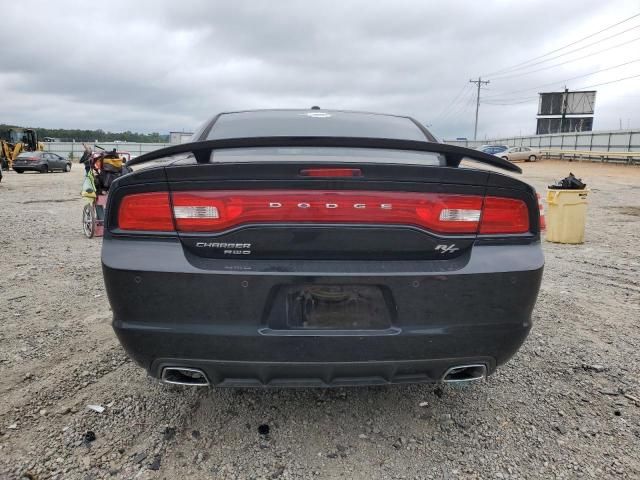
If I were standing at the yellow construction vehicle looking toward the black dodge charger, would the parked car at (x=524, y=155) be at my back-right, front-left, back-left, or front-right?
front-left

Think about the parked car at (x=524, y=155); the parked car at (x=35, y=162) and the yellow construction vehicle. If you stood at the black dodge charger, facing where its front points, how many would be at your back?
0

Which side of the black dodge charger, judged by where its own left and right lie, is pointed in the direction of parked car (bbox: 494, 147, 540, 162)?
front

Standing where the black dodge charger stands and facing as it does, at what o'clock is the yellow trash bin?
The yellow trash bin is roughly at 1 o'clock from the black dodge charger.

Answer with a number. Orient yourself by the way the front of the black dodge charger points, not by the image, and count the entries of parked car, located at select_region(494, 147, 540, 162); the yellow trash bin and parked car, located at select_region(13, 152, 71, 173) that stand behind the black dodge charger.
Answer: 0

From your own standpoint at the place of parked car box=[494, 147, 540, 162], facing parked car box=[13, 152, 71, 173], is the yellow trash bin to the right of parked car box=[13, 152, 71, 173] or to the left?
left

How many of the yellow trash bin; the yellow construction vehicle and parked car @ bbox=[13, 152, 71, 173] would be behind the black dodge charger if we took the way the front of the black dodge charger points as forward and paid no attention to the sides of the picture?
0

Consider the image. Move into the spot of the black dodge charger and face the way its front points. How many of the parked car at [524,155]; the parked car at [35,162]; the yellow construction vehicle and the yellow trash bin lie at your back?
0

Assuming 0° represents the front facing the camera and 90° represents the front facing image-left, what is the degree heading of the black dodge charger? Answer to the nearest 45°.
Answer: approximately 180°

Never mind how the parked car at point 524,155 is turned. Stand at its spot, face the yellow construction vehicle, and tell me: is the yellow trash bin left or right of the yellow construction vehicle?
left

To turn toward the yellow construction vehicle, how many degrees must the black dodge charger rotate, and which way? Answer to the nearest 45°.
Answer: approximately 45° to its left

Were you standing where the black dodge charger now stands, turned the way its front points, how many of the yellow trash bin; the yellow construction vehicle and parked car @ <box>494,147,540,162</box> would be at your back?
0

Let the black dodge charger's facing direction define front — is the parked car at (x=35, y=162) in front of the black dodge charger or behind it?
in front
